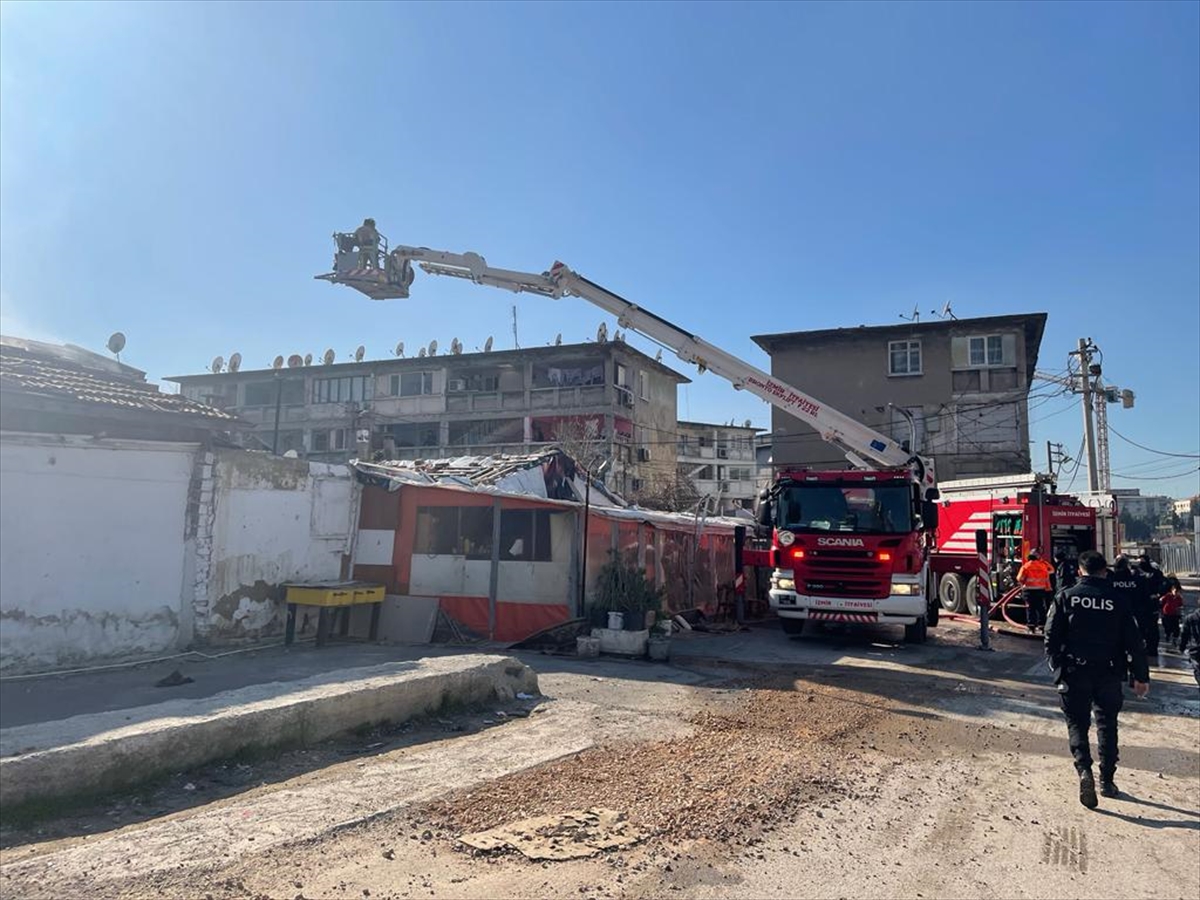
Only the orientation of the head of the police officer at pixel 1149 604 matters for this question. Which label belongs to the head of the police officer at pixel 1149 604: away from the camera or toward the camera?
away from the camera

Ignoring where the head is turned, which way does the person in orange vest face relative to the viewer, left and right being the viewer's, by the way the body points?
facing away from the viewer

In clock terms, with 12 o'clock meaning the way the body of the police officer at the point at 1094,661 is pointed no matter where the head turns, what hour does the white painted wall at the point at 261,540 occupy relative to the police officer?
The white painted wall is roughly at 9 o'clock from the police officer.

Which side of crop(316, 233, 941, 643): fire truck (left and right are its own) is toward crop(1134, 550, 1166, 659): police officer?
left

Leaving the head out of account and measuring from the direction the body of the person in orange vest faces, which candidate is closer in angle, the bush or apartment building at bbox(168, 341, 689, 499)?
the apartment building

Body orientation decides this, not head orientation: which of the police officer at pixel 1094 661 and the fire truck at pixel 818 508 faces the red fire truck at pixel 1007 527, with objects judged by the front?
the police officer

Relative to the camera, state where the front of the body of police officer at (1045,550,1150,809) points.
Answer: away from the camera

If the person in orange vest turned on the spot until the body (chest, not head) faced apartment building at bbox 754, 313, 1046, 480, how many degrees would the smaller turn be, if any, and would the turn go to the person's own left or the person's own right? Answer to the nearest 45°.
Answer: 0° — they already face it

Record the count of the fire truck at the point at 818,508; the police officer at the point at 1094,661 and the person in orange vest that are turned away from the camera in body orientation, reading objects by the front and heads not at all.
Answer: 2

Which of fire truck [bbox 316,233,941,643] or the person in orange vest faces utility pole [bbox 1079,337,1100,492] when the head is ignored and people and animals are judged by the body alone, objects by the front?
the person in orange vest

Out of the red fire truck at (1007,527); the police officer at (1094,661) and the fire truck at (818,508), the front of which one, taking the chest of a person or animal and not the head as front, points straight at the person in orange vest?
the police officer

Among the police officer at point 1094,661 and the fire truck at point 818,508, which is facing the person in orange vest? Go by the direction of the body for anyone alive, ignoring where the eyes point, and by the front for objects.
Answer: the police officer
